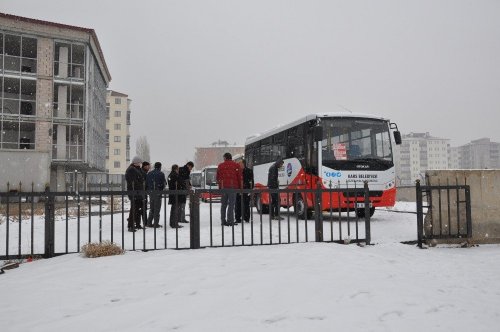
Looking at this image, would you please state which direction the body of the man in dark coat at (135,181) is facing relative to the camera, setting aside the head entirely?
to the viewer's right

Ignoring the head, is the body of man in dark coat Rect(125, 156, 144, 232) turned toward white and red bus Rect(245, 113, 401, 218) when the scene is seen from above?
yes

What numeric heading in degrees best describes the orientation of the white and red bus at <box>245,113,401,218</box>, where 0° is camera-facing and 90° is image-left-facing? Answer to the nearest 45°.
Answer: approximately 315°

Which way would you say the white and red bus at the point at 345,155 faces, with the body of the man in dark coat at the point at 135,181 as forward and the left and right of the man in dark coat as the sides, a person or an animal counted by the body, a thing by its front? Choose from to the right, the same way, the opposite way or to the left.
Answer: to the right

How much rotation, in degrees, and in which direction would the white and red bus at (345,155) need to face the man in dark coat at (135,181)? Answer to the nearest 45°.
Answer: approximately 90° to its right

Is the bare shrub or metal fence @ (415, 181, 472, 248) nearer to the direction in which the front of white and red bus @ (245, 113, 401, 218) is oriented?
the metal fence

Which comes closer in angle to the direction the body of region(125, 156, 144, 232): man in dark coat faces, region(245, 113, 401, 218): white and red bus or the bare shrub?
the white and red bus
